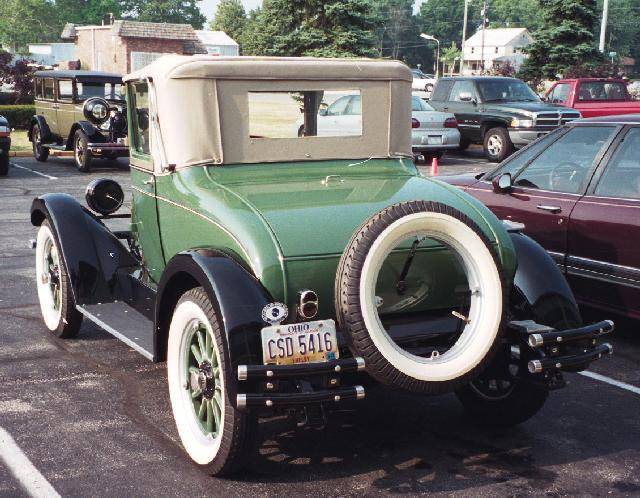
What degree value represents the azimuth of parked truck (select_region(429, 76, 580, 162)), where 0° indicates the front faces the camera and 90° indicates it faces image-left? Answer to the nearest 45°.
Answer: approximately 315°

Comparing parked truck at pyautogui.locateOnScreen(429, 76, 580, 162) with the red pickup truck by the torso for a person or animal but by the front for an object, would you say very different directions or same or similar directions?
very different directions

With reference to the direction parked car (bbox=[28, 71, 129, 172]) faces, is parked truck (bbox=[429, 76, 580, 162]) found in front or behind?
in front

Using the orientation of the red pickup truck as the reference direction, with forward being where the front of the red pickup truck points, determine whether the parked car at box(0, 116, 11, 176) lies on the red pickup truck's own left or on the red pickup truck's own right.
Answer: on the red pickup truck's own left

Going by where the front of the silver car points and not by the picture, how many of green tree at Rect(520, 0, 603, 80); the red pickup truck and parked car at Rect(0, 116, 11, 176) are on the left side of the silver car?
1

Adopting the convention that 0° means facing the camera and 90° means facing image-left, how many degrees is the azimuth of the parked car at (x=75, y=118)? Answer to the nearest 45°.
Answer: approximately 315°

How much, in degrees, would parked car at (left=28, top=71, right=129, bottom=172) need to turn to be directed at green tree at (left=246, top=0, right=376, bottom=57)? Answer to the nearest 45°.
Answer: approximately 90° to its left

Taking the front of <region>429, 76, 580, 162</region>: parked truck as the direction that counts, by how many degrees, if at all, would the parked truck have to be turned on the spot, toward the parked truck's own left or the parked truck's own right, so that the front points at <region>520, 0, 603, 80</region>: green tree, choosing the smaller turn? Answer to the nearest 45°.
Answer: approximately 135° to the parked truck's own left

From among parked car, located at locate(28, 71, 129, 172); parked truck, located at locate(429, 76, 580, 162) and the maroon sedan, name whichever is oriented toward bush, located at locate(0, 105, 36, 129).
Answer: the maroon sedan

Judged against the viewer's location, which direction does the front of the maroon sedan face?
facing away from the viewer and to the left of the viewer

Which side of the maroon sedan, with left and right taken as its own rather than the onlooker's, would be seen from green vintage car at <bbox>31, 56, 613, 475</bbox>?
left
